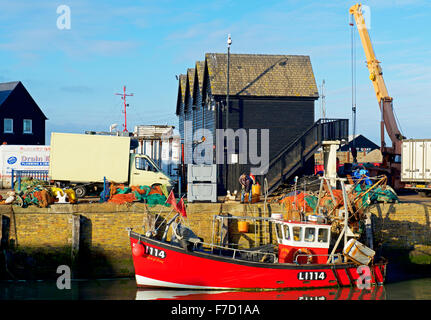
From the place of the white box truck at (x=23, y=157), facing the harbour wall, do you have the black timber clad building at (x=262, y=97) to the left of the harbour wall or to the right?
left

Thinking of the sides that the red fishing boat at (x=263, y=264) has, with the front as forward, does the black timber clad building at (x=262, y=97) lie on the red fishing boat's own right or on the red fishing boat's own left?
on the red fishing boat's own right

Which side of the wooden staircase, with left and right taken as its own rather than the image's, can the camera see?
left

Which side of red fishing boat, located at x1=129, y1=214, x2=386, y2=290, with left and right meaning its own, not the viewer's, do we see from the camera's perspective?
left

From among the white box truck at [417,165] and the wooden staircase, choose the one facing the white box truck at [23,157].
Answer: the wooden staircase

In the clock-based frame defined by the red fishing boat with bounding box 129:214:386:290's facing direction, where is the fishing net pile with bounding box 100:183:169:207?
The fishing net pile is roughly at 1 o'clock from the red fishing boat.

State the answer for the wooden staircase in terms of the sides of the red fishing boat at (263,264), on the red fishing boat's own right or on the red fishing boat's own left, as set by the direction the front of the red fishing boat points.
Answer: on the red fishing boat's own right

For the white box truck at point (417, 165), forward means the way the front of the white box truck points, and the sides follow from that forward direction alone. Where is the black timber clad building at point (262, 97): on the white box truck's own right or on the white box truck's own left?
on the white box truck's own left
